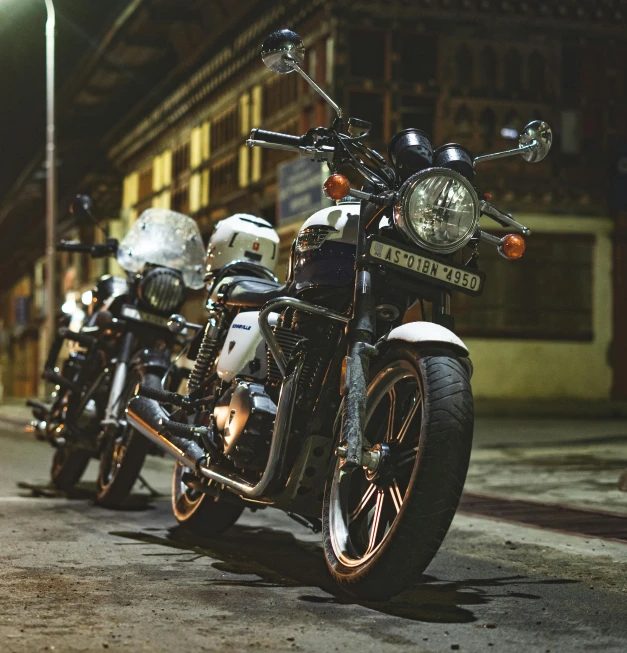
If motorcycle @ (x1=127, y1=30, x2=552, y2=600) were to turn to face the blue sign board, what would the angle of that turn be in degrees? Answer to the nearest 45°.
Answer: approximately 135° to its left

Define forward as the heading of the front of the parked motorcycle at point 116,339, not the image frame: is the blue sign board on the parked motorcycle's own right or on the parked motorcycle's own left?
on the parked motorcycle's own left

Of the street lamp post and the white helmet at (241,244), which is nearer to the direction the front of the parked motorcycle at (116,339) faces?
the white helmet

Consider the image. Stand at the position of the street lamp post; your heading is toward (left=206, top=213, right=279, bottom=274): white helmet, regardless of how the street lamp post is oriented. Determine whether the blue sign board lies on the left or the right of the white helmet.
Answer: left

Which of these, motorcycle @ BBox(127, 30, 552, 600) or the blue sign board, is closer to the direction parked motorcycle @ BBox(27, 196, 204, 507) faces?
the motorcycle

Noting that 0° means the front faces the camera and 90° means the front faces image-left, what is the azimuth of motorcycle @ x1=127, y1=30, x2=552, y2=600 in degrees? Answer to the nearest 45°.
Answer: approximately 315°

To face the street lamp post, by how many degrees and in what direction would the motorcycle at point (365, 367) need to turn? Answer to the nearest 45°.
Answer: approximately 135° to its left

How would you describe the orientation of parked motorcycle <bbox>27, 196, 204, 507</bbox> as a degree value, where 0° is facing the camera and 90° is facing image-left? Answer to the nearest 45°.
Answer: approximately 315°

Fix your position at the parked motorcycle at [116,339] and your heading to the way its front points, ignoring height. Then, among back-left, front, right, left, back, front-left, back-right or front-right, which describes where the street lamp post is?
back-left
